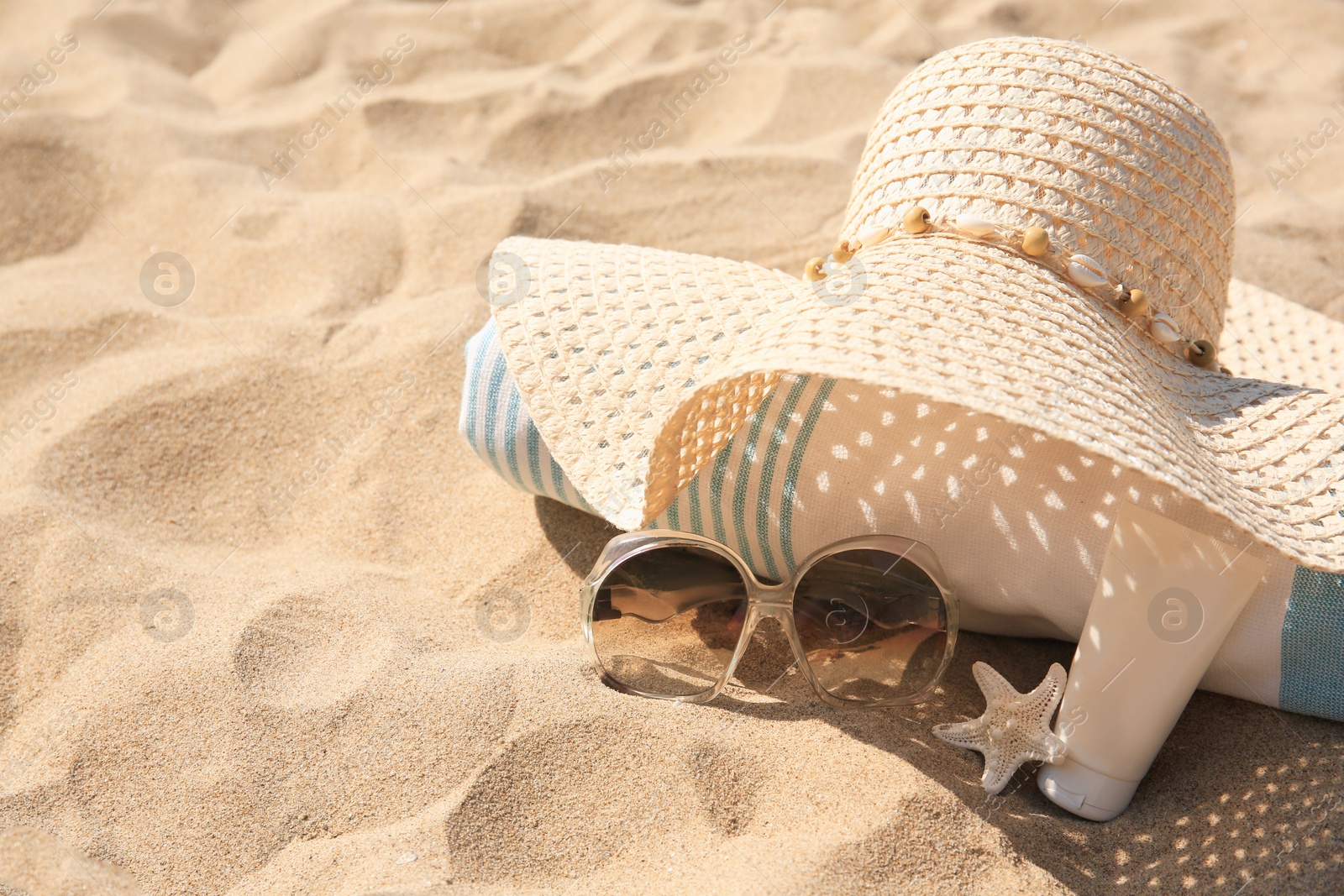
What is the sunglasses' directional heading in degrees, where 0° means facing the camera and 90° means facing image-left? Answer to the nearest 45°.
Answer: approximately 0°
